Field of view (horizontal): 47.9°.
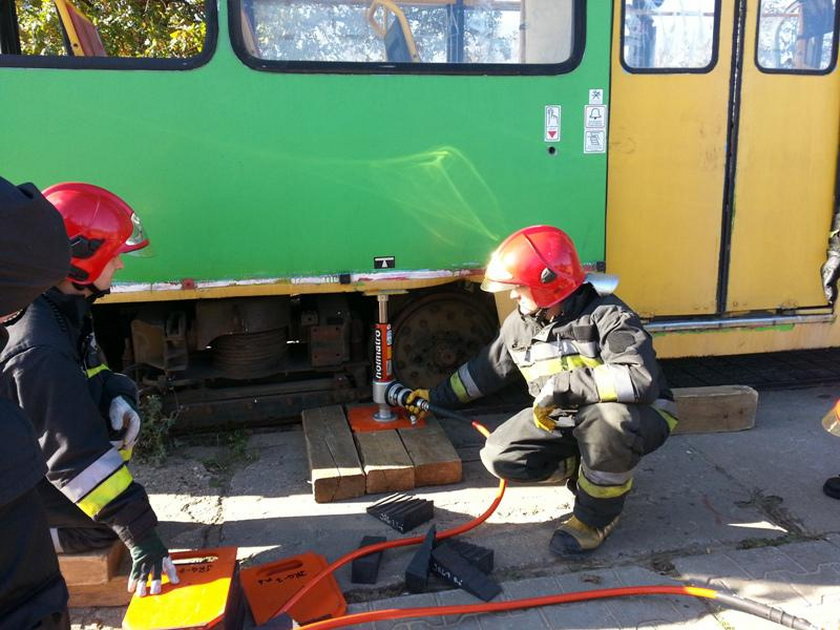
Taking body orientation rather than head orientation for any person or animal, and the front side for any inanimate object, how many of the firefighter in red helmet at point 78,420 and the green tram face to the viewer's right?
2

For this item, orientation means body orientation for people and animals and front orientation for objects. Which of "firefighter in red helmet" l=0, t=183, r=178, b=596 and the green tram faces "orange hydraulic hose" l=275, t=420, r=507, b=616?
the firefighter in red helmet

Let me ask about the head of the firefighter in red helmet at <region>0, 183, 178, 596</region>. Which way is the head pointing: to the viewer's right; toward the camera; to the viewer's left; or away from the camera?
to the viewer's right

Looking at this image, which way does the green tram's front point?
to the viewer's right

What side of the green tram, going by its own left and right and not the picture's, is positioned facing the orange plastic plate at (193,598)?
right

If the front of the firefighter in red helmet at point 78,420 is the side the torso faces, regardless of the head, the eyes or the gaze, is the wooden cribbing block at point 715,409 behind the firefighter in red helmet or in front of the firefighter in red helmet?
in front

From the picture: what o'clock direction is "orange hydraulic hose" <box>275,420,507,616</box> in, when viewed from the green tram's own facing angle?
The orange hydraulic hose is roughly at 3 o'clock from the green tram.

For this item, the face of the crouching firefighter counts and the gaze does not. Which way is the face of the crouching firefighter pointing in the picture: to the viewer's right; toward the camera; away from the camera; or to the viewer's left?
to the viewer's left

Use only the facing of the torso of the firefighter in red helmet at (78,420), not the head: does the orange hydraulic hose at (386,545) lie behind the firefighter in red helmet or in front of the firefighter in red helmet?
in front

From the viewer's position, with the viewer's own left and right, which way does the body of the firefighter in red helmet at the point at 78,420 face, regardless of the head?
facing to the right of the viewer
